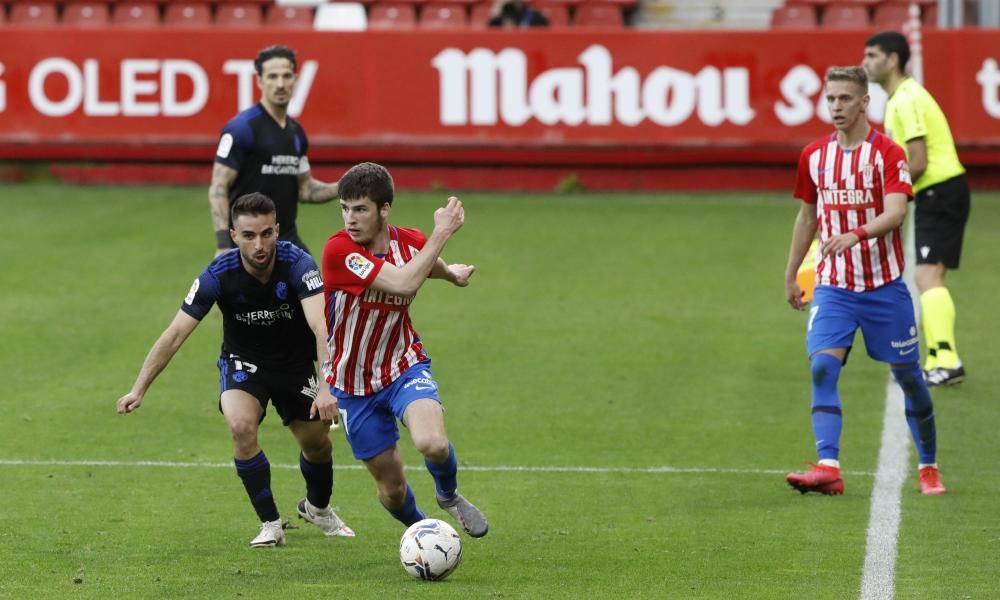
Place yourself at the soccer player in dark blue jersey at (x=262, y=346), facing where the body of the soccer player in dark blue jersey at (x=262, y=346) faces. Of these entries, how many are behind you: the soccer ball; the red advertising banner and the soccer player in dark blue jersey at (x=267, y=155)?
2

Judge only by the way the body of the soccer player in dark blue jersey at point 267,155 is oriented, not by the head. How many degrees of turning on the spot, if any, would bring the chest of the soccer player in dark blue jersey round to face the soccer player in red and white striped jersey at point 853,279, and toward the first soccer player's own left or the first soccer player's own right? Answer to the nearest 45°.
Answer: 0° — they already face them

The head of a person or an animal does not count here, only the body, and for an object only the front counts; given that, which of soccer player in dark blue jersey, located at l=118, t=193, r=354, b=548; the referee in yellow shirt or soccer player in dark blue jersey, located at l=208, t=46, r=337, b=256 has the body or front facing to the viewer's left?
the referee in yellow shirt

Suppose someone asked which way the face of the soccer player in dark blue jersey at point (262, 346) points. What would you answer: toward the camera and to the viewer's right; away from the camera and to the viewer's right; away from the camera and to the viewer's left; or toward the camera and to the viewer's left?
toward the camera and to the viewer's right

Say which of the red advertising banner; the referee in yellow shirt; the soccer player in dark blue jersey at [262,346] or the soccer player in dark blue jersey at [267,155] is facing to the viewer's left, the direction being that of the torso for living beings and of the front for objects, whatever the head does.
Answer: the referee in yellow shirt

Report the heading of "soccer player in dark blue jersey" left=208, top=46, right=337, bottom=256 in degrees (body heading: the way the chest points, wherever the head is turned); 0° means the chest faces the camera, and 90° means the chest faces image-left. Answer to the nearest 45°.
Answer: approximately 315°

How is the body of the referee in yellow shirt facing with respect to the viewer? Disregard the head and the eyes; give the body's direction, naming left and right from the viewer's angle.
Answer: facing to the left of the viewer
